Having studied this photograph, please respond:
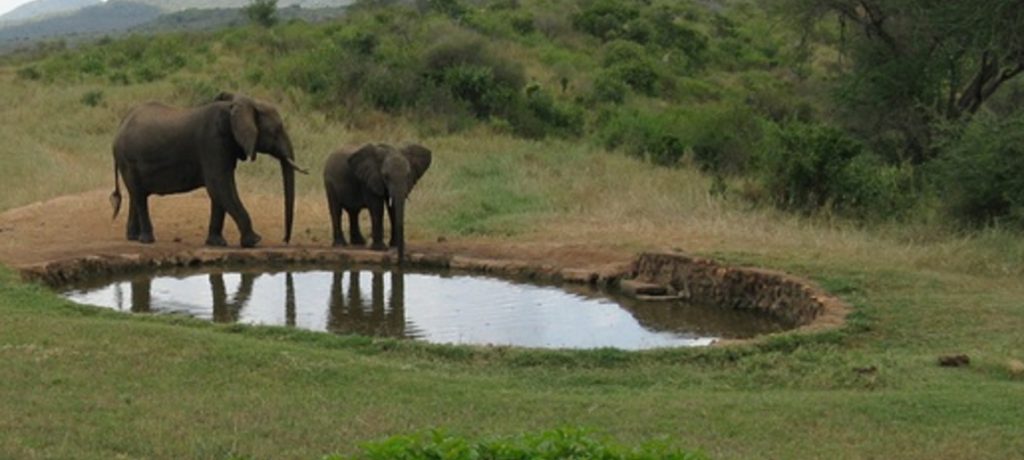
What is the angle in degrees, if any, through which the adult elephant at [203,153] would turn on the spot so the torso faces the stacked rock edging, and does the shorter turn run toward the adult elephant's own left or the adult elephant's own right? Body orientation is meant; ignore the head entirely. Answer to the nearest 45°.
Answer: approximately 45° to the adult elephant's own right

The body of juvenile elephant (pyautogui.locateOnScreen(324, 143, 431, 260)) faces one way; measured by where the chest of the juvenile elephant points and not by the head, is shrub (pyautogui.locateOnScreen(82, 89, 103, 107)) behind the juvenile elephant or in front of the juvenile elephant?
behind

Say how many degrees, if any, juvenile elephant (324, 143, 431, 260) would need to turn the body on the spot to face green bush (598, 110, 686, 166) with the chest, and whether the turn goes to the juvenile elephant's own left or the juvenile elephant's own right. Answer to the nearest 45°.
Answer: approximately 90° to the juvenile elephant's own left

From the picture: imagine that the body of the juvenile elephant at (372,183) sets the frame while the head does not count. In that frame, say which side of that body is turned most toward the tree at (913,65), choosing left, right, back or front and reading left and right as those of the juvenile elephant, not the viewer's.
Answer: left

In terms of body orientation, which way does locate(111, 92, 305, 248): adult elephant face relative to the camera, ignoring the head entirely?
to the viewer's right

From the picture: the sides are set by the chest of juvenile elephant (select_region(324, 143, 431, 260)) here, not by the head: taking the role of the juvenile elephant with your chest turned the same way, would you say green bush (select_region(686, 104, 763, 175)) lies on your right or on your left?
on your left

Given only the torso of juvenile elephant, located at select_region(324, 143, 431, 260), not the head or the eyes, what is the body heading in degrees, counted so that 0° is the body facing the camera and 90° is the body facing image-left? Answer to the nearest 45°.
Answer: approximately 315°

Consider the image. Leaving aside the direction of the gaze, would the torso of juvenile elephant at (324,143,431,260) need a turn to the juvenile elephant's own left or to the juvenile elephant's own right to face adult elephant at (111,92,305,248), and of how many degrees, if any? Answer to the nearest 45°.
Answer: approximately 135° to the juvenile elephant's own right

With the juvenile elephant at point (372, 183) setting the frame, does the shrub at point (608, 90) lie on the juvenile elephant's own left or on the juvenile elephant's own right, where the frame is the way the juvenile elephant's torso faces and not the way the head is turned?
on the juvenile elephant's own left
